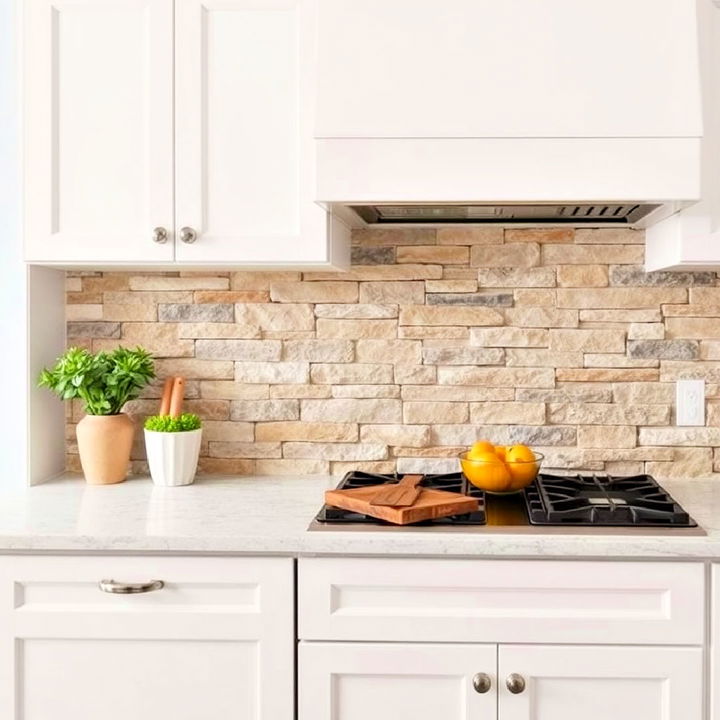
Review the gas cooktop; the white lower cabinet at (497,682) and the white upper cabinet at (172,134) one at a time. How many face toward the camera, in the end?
3

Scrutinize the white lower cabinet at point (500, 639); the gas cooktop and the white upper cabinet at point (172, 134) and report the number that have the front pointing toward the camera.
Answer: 3

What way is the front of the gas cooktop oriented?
toward the camera

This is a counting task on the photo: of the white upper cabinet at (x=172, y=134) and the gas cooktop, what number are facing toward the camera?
2

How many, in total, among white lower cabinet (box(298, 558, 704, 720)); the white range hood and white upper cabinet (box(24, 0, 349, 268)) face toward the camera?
3

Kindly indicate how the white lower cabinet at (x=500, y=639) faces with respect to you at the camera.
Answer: facing the viewer

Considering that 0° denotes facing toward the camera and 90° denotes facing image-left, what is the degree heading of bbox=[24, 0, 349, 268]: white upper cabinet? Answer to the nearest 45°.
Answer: approximately 0°
